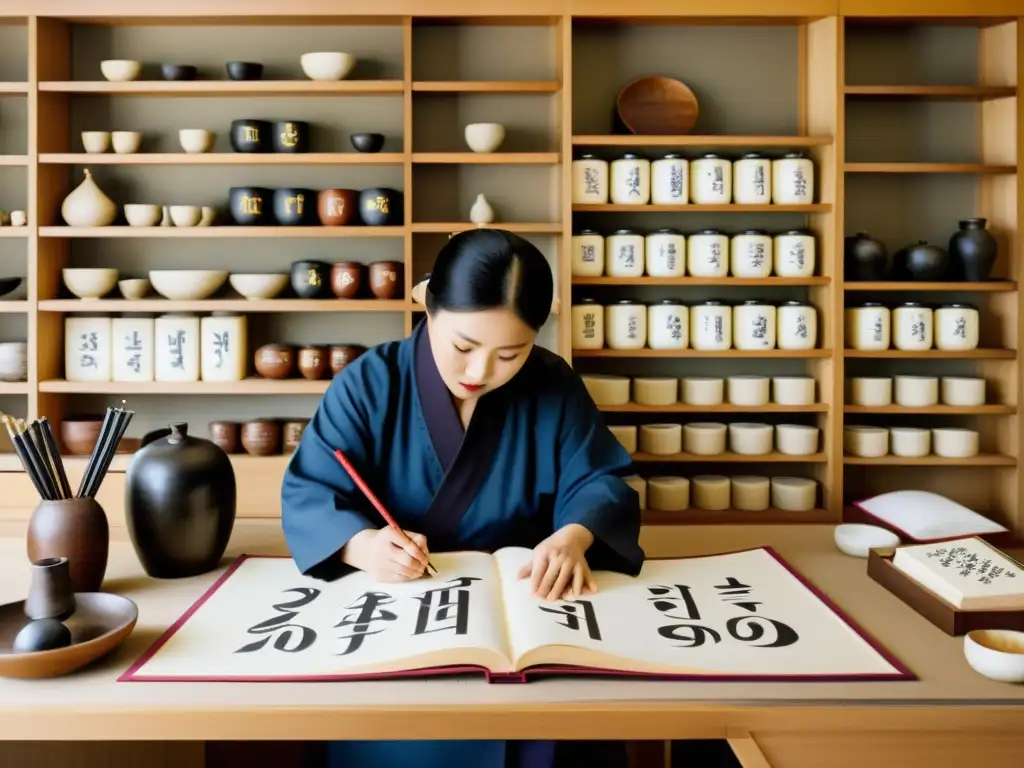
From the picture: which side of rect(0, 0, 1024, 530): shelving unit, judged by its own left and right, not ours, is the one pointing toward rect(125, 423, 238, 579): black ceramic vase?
front

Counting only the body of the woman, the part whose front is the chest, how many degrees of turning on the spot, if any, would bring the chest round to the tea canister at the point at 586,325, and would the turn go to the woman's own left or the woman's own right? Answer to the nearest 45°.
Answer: approximately 180°

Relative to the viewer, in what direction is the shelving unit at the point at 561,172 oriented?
toward the camera

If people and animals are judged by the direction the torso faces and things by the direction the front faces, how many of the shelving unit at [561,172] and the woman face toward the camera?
2

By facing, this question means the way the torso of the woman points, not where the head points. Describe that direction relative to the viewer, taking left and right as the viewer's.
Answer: facing the viewer

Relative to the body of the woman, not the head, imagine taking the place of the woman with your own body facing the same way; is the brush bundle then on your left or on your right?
on your right

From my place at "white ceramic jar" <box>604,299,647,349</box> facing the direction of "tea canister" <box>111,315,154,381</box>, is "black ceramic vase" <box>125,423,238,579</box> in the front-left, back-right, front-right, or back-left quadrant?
front-left

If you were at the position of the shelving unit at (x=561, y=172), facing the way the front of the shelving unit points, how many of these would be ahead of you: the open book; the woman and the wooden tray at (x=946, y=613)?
3

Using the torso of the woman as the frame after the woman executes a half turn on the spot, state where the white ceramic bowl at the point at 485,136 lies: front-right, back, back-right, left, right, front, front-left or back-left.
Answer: front

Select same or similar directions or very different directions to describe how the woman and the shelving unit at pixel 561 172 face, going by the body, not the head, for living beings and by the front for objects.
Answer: same or similar directions

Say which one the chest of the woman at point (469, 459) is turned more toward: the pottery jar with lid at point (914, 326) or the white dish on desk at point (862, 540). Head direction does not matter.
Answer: the white dish on desk
